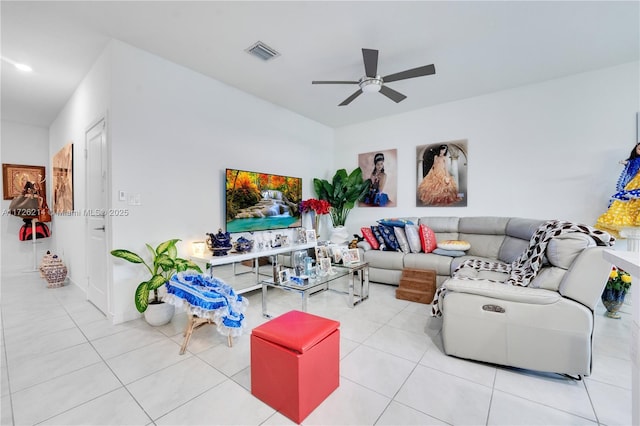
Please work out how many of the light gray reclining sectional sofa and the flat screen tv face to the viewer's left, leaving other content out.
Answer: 1

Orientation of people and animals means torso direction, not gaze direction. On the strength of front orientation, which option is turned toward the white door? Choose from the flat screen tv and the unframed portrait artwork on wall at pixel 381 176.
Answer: the unframed portrait artwork on wall

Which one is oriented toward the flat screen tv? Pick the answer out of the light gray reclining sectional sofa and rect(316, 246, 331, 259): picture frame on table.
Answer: the light gray reclining sectional sofa

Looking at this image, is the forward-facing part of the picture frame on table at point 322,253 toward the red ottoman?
yes

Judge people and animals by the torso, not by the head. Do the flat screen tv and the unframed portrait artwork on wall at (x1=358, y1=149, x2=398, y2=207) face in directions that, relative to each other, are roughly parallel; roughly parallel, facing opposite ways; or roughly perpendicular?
roughly perpendicular

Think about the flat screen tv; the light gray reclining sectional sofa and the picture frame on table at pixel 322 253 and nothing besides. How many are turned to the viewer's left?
1

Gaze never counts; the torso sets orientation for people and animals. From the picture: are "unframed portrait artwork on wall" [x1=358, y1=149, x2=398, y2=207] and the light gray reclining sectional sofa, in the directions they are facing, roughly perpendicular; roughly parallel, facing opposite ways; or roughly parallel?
roughly perpendicular

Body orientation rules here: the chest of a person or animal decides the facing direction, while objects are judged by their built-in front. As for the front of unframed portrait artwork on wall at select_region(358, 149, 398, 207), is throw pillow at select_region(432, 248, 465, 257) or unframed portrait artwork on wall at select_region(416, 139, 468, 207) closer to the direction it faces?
the throw pillow

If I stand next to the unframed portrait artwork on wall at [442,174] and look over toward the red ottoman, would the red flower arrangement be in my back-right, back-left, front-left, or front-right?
front-right

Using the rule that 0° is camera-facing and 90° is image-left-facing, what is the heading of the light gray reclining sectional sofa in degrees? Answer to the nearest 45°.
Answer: approximately 90°

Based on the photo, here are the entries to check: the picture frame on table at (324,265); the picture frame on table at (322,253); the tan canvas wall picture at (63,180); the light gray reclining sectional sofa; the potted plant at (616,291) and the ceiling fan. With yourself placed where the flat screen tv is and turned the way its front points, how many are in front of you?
5

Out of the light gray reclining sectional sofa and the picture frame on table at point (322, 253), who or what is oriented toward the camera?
the picture frame on table

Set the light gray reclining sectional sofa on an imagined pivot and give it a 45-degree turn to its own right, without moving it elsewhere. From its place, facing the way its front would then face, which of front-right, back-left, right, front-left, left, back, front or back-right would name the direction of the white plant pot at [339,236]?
front

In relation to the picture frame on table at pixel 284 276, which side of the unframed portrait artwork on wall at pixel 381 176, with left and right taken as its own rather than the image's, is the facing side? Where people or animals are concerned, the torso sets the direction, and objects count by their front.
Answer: front

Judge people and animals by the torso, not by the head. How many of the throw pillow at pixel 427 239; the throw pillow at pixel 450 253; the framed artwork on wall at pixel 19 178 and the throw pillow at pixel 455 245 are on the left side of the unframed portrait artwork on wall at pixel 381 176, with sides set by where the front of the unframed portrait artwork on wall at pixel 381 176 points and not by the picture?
3

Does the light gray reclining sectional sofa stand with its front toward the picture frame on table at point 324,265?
yes

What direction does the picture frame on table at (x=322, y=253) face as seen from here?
toward the camera
